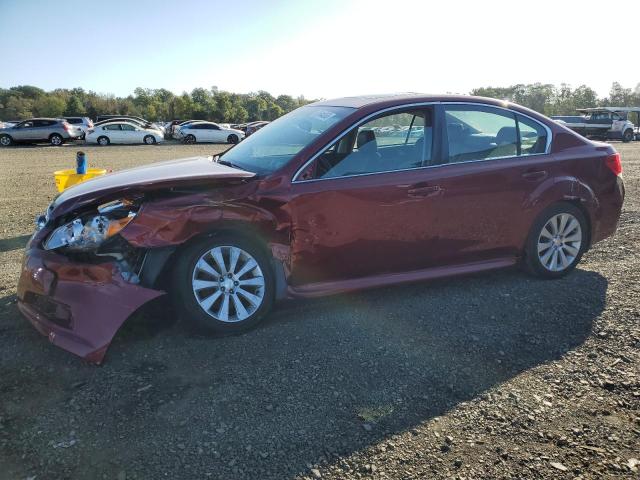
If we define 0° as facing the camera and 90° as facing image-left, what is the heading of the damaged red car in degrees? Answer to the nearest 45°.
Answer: approximately 45°

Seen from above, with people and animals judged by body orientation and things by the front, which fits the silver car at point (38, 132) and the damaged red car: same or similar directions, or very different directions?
same or similar directions

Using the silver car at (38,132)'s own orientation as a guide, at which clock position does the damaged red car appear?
The damaged red car is roughly at 9 o'clock from the silver car.

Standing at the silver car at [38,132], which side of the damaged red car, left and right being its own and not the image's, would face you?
right

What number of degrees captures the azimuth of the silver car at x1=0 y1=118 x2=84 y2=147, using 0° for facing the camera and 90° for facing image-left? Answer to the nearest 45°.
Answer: approximately 90°

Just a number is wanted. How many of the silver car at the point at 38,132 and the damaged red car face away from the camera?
0
